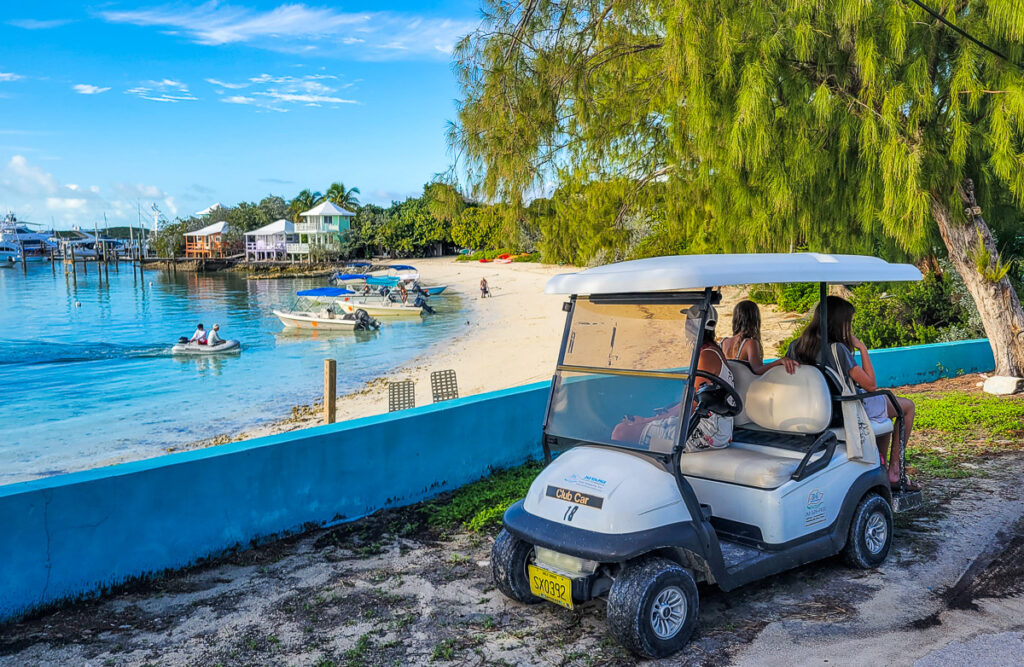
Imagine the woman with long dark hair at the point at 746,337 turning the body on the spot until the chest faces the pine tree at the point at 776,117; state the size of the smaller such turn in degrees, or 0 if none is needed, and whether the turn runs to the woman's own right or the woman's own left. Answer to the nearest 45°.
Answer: approximately 45° to the woman's own left

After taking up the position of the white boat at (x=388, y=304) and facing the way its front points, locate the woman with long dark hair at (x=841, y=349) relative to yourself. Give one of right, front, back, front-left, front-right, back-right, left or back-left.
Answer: left

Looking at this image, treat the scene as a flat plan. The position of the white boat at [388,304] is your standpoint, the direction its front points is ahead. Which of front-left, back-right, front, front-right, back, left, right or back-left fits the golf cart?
left

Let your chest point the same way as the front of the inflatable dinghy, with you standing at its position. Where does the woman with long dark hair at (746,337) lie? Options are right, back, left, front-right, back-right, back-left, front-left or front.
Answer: right

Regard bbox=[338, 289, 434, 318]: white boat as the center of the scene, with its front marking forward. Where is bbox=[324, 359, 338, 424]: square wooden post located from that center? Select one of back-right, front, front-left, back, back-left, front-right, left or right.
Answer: left

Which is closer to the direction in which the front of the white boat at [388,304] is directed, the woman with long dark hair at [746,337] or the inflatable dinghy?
the inflatable dinghy

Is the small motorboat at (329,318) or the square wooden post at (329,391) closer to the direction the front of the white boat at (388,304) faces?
the small motorboat

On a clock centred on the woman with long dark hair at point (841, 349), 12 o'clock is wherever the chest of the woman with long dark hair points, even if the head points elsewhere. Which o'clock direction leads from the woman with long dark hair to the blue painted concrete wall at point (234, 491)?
The blue painted concrete wall is roughly at 7 o'clock from the woman with long dark hair.

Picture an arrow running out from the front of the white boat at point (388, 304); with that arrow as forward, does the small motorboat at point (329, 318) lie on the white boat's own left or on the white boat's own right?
on the white boat's own left

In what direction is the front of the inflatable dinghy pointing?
to the viewer's right

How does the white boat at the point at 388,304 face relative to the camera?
to the viewer's left

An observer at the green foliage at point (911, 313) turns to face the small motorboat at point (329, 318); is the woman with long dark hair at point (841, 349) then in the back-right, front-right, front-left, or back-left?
back-left

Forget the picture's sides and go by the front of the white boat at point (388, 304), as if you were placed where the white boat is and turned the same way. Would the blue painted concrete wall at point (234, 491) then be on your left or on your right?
on your left

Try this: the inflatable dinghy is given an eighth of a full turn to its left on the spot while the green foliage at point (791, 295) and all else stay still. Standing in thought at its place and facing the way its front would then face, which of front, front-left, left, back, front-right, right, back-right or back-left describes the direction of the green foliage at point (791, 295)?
right
